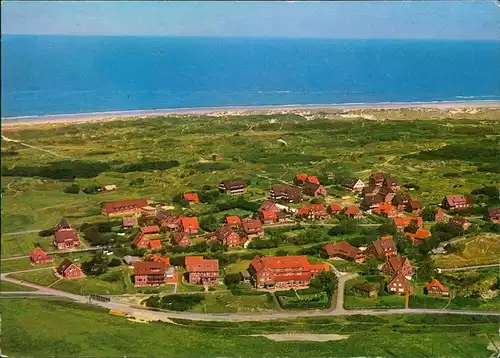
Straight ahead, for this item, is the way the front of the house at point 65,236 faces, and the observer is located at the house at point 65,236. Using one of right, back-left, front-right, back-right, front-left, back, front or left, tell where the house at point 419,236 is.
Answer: left

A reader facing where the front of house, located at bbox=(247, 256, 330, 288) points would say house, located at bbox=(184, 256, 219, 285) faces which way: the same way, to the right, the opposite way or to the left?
the same way

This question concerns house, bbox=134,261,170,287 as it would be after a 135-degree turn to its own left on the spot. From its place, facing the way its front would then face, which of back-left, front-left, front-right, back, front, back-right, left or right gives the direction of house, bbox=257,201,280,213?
front

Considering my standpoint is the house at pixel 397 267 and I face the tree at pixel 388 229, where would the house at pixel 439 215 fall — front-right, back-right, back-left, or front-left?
front-right

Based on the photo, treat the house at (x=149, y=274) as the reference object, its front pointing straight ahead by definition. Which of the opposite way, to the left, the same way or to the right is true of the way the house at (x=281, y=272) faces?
the same way

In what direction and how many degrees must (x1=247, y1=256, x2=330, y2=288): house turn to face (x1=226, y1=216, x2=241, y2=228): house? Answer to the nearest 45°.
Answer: approximately 135° to its right

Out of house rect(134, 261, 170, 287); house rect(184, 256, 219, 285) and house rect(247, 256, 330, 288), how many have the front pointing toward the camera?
3

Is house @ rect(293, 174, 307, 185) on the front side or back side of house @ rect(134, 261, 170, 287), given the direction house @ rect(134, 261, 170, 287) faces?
on the back side

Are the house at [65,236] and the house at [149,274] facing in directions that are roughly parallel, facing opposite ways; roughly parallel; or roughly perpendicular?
roughly parallel

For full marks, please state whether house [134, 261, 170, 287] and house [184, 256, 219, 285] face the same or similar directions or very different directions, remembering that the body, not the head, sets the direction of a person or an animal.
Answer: same or similar directions

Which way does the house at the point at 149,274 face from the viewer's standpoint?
toward the camera

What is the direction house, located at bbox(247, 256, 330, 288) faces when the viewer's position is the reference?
facing the viewer

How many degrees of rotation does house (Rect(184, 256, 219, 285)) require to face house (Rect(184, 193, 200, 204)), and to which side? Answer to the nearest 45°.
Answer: approximately 180°

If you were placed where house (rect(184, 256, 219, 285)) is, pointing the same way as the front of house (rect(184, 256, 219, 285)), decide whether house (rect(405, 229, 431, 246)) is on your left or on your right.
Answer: on your left

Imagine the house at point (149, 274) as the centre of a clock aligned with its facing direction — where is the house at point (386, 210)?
the house at point (386, 210) is roughly at 8 o'clock from the house at point (149, 274).

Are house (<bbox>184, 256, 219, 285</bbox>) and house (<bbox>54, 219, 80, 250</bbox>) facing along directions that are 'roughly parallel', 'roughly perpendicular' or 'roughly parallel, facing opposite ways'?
roughly parallel

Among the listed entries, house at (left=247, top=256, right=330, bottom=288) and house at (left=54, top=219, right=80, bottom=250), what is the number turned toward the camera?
2

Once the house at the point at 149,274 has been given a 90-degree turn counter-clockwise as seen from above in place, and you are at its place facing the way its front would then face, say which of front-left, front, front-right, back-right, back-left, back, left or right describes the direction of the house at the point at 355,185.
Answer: front-left
